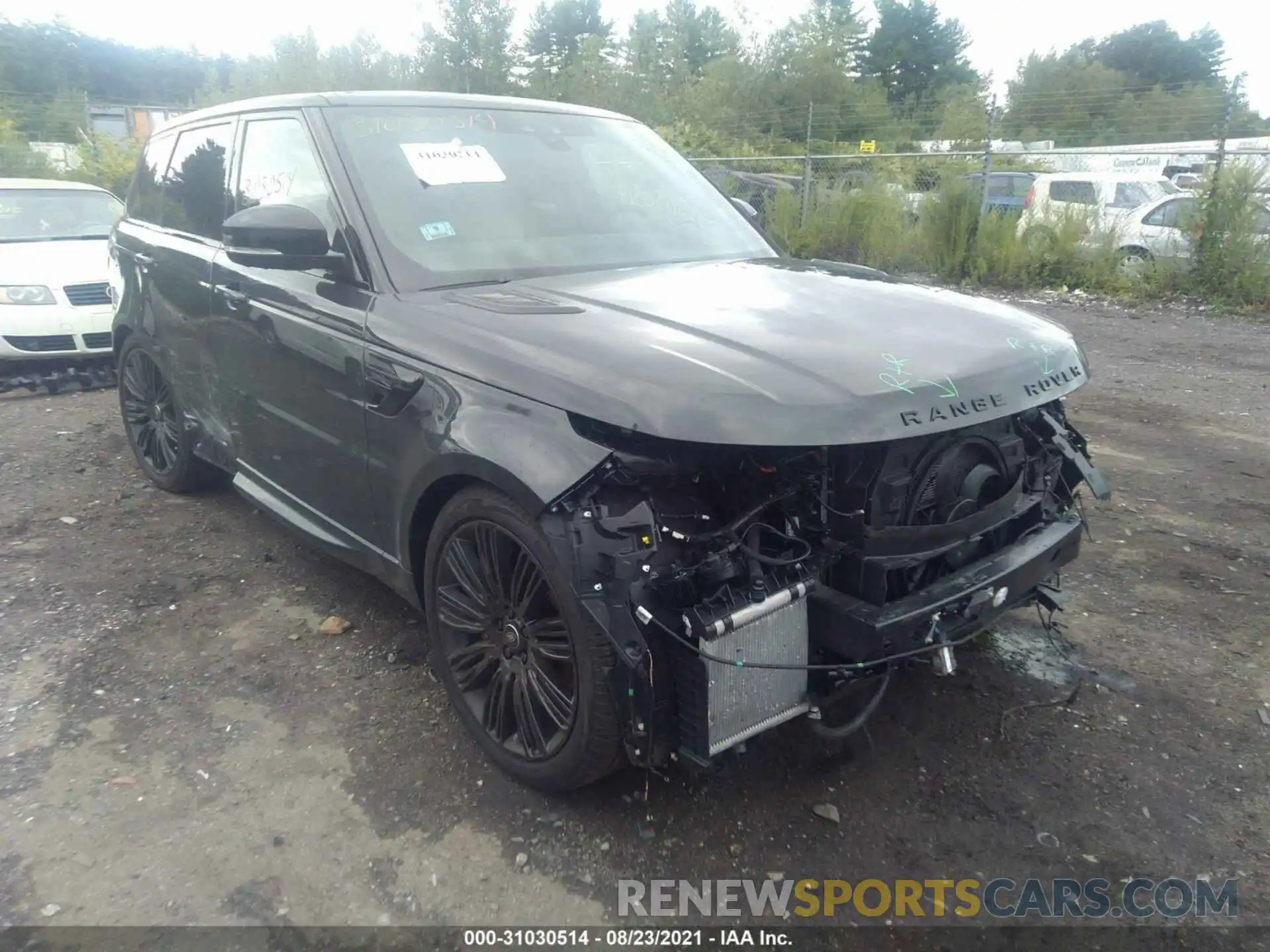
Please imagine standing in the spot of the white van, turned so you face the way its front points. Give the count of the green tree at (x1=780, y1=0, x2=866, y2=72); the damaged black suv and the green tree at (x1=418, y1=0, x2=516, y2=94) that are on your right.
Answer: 1

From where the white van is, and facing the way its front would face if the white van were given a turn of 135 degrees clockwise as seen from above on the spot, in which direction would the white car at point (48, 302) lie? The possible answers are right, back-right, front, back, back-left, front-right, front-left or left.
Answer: front

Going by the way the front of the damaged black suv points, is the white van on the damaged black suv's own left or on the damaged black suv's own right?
on the damaged black suv's own left

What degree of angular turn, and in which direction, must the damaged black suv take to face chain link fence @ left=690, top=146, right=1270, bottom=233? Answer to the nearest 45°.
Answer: approximately 135° to its left

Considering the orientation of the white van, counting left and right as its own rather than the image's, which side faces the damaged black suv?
right

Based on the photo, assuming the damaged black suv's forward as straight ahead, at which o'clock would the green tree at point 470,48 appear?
The green tree is roughly at 7 o'clock from the damaged black suv.

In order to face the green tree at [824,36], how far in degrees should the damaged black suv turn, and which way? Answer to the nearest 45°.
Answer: approximately 135° to its left

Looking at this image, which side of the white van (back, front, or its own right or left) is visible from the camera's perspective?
right

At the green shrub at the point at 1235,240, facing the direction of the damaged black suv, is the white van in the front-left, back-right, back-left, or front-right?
back-right

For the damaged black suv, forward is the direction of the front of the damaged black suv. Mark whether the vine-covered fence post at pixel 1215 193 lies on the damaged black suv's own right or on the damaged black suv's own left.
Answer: on the damaged black suv's own left

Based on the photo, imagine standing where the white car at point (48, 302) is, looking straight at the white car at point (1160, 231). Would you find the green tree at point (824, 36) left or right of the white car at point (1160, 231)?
left

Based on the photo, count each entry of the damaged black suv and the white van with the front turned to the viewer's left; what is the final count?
0
